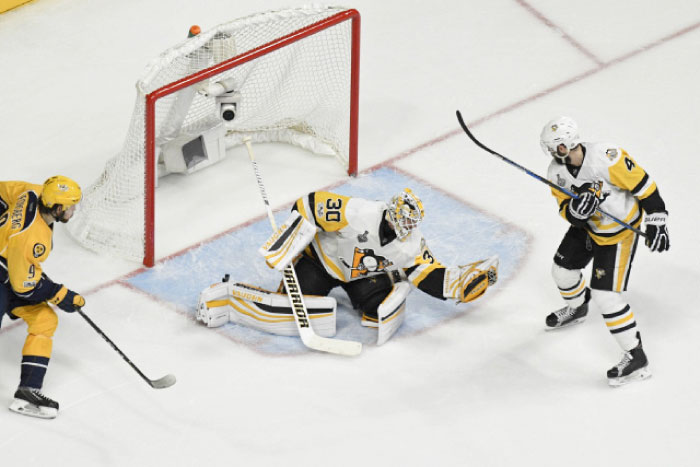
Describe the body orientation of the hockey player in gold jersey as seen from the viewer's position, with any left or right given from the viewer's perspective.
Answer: facing to the right of the viewer

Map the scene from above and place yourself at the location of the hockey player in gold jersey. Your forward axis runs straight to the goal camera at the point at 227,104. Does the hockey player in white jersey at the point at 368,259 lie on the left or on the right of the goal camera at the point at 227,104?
right

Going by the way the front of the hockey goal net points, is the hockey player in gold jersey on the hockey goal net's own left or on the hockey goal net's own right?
on the hockey goal net's own right

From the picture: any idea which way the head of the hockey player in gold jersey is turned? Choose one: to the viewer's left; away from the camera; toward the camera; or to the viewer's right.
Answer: to the viewer's right

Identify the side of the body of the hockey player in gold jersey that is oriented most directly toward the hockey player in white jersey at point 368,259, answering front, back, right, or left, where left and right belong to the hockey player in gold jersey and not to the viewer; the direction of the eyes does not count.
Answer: front

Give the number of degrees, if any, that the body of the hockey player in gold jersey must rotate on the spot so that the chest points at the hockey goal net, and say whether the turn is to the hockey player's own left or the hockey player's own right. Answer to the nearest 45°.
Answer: approximately 45° to the hockey player's own left

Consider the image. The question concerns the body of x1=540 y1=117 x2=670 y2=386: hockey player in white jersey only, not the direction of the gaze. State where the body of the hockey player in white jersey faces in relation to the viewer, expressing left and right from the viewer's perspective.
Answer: facing the viewer and to the left of the viewer

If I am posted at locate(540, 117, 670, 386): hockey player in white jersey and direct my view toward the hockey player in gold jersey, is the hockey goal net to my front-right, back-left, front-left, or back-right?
front-right

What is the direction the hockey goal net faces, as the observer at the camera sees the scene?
facing the viewer and to the right of the viewer

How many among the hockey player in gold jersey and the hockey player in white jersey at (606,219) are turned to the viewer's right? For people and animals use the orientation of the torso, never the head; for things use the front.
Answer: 1

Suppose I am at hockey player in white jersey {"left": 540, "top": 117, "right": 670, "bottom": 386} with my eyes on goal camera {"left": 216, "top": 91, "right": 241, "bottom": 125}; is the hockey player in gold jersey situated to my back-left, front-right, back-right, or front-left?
front-left

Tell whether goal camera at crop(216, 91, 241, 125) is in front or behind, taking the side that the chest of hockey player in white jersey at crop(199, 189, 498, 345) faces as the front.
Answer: behind
